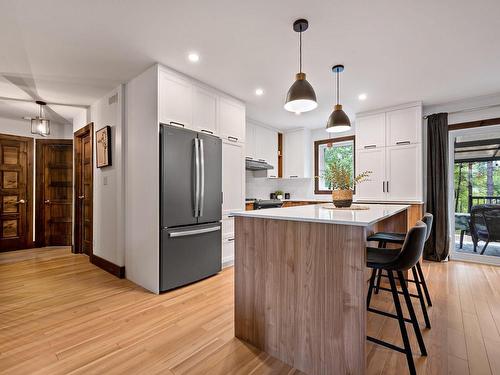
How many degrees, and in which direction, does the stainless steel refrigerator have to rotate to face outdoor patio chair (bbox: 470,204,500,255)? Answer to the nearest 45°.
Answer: approximately 45° to its left

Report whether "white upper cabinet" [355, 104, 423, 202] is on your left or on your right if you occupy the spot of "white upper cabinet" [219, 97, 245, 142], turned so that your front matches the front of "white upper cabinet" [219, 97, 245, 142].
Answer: on your left

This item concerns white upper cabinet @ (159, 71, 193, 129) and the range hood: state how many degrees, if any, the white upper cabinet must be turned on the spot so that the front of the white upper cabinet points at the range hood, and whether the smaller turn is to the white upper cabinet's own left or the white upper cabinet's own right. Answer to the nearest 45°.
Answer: approximately 90° to the white upper cabinet's own left

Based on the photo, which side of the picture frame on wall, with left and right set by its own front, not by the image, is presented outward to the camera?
left

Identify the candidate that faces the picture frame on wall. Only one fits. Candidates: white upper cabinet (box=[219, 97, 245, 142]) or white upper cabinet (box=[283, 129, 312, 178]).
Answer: white upper cabinet (box=[283, 129, 312, 178])

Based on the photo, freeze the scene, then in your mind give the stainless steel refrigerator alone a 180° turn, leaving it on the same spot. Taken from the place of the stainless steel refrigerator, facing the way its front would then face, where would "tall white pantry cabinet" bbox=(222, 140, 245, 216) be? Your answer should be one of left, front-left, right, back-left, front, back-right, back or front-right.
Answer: right

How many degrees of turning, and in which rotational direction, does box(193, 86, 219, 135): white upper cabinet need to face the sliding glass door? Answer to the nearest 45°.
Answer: approximately 45° to its left

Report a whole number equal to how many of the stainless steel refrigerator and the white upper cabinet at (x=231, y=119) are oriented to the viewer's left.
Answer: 0

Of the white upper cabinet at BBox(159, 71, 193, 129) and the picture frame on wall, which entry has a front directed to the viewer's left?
the picture frame on wall

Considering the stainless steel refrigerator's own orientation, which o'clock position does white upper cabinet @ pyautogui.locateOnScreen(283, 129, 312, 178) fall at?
The white upper cabinet is roughly at 9 o'clock from the stainless steel refrigerator.
